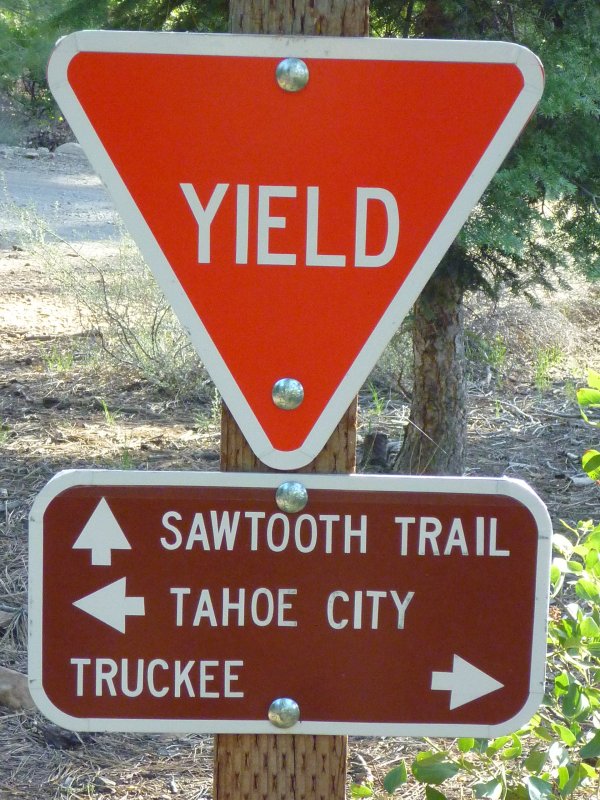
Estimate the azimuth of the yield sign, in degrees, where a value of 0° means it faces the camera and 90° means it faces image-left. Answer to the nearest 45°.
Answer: approximately 0°

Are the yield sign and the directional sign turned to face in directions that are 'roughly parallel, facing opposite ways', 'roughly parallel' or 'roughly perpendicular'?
roughly parallel

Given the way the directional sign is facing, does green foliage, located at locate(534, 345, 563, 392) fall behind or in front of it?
behind

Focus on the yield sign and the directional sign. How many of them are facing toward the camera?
2

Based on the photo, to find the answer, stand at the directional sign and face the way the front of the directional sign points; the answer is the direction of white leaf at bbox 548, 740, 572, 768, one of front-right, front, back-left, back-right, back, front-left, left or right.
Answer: back-left

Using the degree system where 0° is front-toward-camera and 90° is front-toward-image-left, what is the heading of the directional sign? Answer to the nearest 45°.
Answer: approximately 0°
